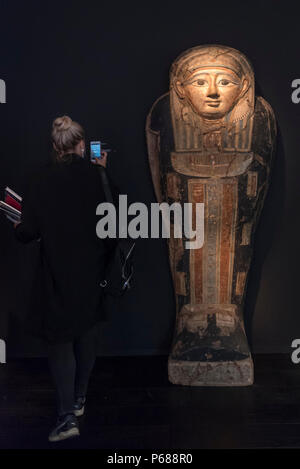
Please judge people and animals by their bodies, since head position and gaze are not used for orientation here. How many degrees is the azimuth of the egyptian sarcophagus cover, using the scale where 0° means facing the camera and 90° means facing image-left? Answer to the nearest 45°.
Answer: approximately 0°
